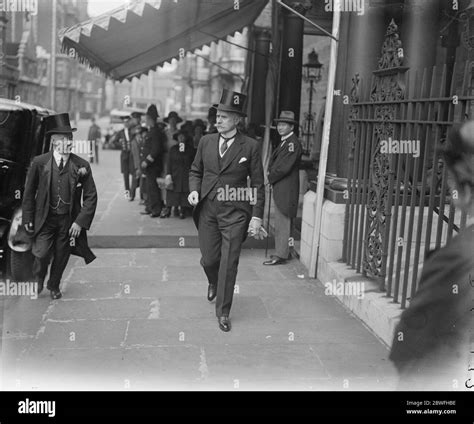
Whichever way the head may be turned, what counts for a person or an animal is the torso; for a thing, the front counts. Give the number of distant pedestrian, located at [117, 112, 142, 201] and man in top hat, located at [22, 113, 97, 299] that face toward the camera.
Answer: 2

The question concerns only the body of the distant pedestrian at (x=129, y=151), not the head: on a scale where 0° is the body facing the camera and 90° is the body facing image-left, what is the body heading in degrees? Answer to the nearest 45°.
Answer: approximately 0°

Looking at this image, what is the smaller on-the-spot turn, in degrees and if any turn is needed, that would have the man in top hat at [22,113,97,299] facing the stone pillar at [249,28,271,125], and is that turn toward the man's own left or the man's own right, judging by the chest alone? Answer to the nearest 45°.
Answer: approximately 135° to the man's own left

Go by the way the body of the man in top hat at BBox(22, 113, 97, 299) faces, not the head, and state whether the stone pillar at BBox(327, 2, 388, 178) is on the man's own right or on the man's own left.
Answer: on the man's own left

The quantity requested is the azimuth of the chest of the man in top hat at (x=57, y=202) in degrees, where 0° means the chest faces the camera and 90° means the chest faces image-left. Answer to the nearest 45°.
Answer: approximately 0°
